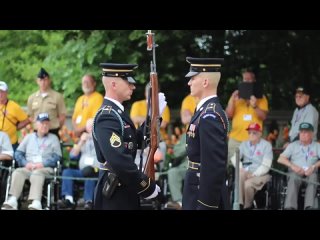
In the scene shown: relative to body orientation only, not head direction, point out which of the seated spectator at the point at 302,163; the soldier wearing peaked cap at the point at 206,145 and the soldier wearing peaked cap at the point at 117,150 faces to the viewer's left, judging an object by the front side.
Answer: the soldier wearing peaked cap at the point at 206,145

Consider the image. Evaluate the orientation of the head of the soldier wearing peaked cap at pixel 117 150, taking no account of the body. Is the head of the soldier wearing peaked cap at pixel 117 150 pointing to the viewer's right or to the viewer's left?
to the viewer's right

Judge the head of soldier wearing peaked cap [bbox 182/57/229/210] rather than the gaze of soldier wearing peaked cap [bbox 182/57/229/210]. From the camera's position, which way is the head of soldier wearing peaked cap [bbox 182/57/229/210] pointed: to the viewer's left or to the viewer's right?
to the viewer's left

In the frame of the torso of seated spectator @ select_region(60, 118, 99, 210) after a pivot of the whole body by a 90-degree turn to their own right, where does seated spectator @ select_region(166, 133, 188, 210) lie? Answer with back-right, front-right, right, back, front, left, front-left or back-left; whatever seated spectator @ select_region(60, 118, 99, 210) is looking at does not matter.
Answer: back-right

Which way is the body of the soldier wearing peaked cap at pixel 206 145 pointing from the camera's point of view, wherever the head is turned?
to the viewer's left

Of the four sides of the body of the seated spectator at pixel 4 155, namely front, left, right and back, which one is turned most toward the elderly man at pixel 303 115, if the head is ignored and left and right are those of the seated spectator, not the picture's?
left

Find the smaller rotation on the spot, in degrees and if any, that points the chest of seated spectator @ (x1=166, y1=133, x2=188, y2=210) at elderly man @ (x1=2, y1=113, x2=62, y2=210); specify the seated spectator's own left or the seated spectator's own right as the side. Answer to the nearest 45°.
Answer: approximately 45° to the seated spectator's own right

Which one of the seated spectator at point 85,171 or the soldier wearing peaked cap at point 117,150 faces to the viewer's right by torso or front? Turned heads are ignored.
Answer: the soldier wearing peaked cap

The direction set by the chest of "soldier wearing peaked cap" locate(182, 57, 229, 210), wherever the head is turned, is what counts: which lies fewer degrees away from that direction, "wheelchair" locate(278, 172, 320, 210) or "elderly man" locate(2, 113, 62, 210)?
the elderly man

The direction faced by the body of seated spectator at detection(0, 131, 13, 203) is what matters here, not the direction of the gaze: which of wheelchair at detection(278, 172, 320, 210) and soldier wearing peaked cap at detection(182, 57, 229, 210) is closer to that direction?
the soldier wearing peaked cap

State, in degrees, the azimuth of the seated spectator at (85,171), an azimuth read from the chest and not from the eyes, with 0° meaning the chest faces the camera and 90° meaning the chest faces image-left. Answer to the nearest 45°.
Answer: approximately 45°
